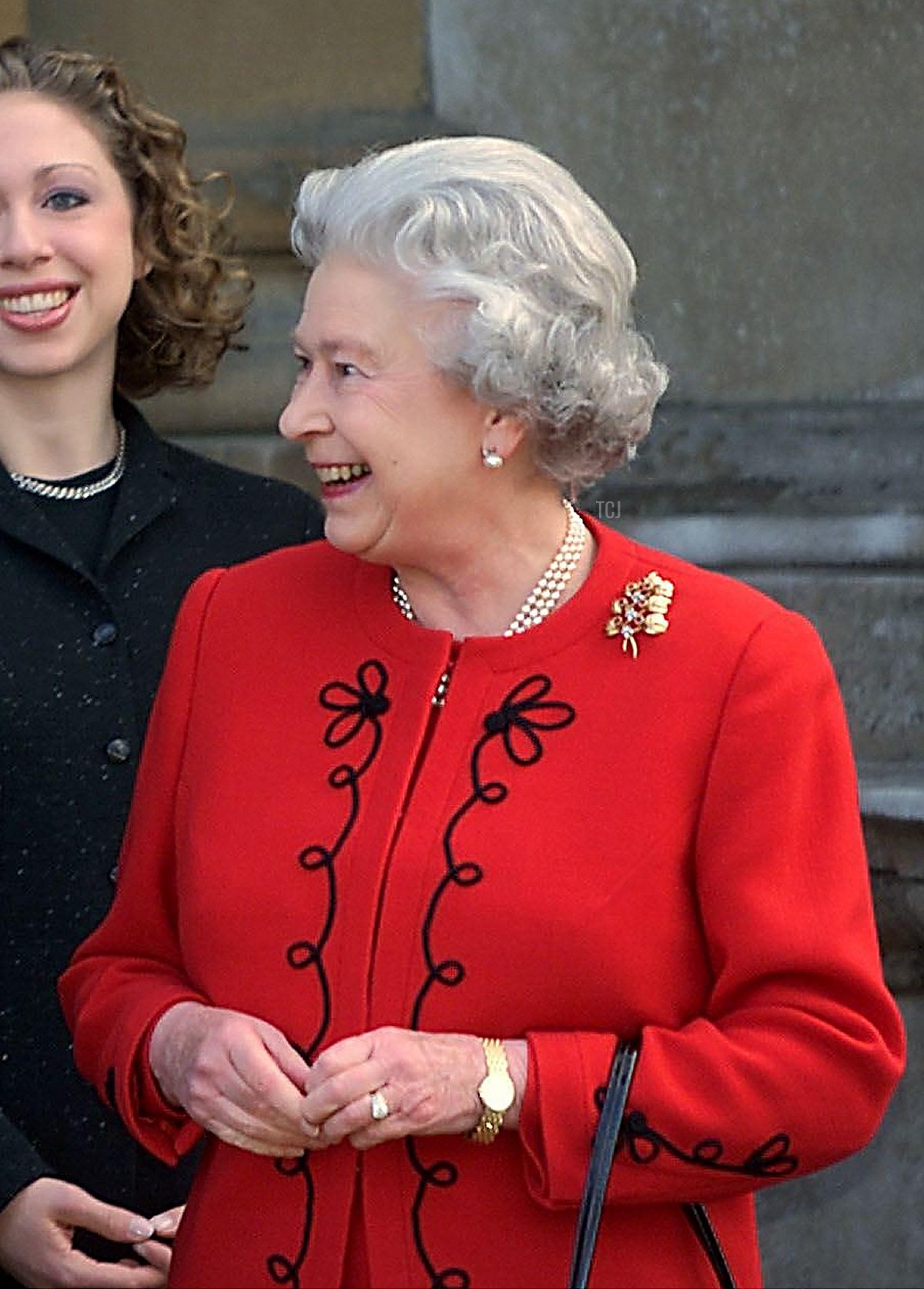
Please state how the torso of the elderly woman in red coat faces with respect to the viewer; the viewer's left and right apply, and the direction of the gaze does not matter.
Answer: facing the viewer and to the left of the viewer

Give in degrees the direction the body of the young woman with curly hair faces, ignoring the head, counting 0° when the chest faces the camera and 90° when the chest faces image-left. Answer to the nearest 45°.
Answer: approximately 0°

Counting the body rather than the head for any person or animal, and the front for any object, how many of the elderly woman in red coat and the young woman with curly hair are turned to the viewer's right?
0

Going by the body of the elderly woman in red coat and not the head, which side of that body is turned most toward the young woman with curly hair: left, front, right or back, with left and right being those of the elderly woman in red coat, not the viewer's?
right

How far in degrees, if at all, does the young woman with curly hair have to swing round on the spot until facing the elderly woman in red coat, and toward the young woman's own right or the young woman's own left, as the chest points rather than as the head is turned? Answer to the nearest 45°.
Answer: approximately 45° to the young woman's own left

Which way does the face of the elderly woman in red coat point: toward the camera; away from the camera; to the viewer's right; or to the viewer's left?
to the viewer's left
